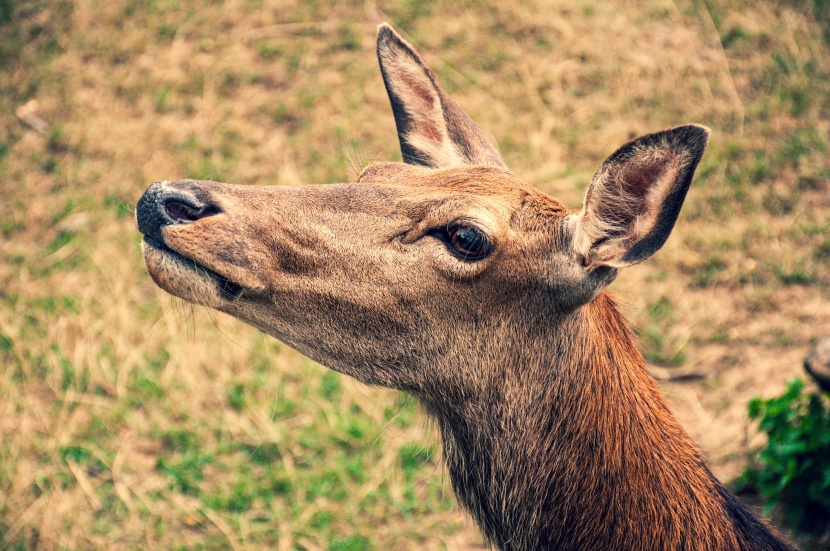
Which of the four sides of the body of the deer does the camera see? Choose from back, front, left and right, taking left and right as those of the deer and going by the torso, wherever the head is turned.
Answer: left

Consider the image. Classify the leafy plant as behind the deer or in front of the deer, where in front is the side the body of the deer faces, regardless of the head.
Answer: behind
